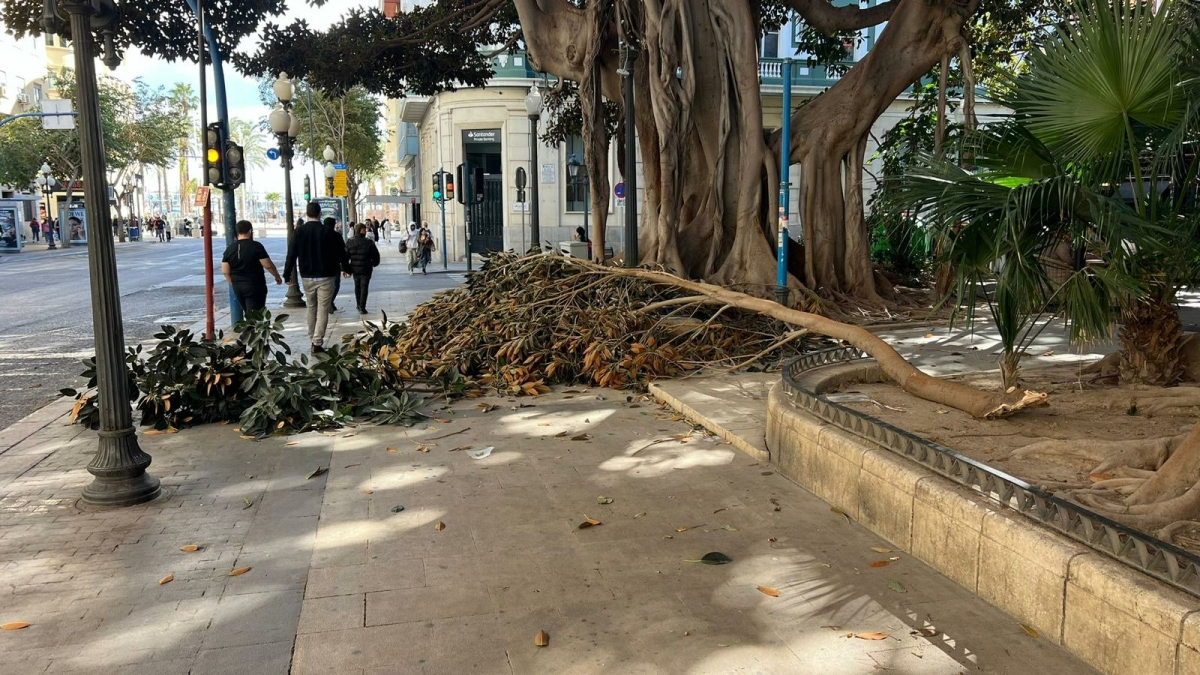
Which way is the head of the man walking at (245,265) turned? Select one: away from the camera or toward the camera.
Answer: away from the camera

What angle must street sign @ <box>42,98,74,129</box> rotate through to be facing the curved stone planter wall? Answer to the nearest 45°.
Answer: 0° — it already faces it

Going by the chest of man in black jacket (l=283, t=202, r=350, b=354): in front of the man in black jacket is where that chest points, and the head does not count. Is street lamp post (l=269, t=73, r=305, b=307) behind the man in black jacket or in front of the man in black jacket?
in front

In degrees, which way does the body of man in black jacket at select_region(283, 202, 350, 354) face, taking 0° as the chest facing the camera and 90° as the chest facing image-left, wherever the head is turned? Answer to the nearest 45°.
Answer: approximately 180°

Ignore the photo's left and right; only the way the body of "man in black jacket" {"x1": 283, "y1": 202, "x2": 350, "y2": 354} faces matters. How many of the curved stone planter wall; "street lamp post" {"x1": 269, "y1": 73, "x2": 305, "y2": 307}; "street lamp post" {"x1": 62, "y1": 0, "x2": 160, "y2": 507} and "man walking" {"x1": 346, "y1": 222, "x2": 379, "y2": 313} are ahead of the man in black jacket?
2

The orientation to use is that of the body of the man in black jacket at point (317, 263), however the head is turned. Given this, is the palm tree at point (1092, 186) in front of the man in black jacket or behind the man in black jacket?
behind

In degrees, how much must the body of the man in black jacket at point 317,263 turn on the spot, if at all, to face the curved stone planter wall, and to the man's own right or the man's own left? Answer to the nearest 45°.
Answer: approximately 180°

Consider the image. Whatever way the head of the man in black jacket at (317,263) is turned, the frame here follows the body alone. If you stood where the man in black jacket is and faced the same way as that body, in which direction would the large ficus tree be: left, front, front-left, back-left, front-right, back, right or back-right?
right

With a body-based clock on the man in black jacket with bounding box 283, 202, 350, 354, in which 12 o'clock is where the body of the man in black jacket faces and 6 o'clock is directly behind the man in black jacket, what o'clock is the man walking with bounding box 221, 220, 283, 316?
The man walking is roughly at 10 o'clock from the man in black jacket.

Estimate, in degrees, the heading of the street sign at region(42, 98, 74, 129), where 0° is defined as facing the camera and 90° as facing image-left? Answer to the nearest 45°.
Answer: approximately 180°

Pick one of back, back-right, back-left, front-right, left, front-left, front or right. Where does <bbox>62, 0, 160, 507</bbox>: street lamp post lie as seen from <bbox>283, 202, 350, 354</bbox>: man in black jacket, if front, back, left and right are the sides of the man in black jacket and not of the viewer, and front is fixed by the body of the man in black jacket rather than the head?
back
